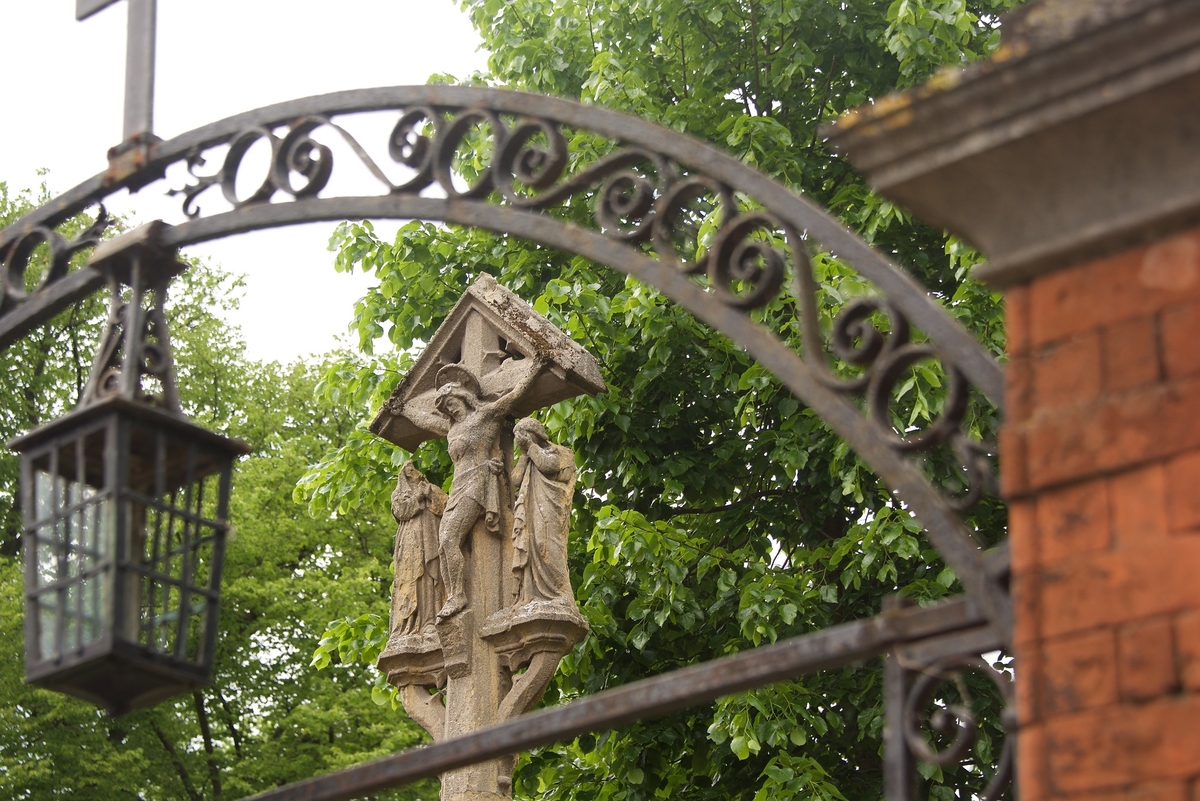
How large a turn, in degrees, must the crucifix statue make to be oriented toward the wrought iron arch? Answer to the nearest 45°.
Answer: approximately 45° to its left

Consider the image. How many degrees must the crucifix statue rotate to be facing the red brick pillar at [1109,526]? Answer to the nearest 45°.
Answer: approximately 45° to its left

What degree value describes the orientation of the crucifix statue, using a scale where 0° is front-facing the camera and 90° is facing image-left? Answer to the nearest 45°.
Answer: approximately 45°

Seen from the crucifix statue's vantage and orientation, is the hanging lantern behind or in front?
in front
